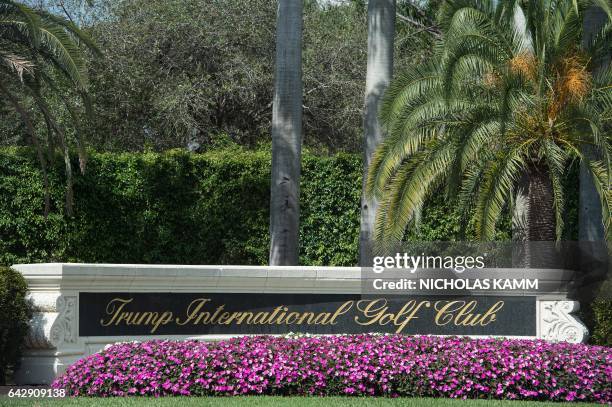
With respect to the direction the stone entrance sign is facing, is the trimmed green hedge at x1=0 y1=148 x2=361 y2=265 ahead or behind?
behind

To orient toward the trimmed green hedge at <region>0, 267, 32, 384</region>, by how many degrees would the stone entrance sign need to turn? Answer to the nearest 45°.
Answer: approximately 45° to its right

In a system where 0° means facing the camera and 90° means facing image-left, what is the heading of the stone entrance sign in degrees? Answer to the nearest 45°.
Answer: approximately 0°

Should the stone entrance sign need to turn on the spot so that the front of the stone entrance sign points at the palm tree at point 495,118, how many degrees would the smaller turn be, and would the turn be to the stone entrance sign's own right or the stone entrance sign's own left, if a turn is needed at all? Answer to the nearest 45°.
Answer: approximately 90° to the stone entrance sign's own left

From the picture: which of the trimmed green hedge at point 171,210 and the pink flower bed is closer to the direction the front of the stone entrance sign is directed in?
the pink flower bed
